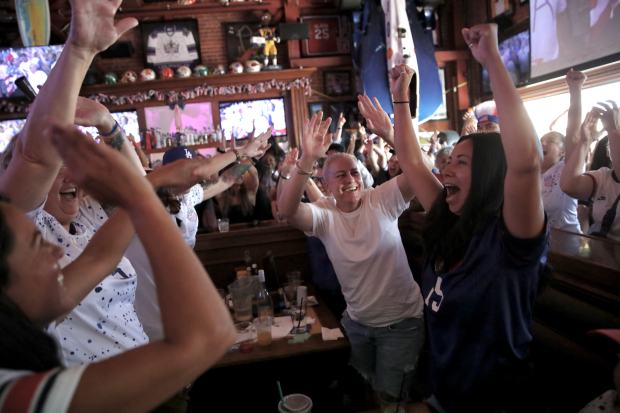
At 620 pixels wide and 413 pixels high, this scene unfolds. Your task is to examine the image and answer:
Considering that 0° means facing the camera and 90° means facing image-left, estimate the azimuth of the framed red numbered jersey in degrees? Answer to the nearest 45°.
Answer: approximately 0°

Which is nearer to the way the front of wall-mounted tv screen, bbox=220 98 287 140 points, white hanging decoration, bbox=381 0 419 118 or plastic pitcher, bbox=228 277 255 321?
the plastic pitcher

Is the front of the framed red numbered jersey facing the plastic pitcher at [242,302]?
yes

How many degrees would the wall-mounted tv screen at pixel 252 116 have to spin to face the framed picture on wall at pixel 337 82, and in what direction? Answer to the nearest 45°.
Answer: approximately 90° to its left

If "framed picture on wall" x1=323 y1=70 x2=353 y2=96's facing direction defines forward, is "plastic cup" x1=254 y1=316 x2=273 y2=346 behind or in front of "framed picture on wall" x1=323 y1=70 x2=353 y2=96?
in front

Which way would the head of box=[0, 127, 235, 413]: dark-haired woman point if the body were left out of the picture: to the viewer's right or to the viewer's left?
to the viewer's right

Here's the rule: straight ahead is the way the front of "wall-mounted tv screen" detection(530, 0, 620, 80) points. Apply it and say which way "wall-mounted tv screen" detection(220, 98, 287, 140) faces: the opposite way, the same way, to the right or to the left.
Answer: to the left

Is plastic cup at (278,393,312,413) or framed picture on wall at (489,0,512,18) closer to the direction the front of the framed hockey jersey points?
the plastic cup

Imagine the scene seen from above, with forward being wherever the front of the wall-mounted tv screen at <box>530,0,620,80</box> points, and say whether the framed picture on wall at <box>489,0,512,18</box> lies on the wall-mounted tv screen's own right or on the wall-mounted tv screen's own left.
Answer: on the wall-mounted tv screen's own right

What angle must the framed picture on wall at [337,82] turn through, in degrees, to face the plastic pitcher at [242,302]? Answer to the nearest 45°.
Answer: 0° — it already faces it
